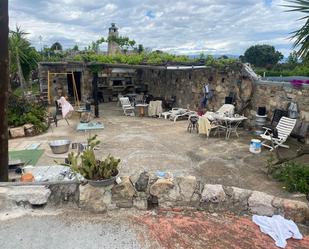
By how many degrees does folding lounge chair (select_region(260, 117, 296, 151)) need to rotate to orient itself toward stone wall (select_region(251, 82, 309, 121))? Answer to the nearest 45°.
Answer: approximately 135° to its right

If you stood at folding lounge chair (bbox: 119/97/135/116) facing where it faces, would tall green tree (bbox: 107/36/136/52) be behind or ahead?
behind

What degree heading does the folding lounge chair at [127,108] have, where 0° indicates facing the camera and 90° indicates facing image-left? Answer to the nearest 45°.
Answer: approximately 315°
